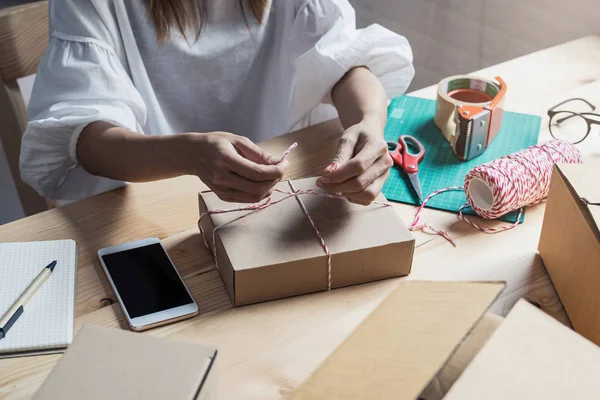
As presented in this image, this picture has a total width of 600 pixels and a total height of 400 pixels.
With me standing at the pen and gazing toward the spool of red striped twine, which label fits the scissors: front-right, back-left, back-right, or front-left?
front-left

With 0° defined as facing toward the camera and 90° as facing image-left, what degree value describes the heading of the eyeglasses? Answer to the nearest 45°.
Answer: approximately 45°

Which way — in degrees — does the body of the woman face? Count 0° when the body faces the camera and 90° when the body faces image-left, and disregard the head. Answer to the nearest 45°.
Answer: approximately 315°

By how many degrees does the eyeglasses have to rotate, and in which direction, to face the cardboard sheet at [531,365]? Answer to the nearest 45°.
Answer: approximately 45° to its left

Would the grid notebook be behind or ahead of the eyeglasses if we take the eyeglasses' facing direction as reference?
ahead

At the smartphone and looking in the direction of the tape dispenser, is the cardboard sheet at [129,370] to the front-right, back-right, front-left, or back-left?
back-right

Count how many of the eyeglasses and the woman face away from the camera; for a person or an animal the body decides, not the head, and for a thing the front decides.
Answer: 0

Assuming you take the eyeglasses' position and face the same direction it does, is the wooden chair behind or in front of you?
in front
